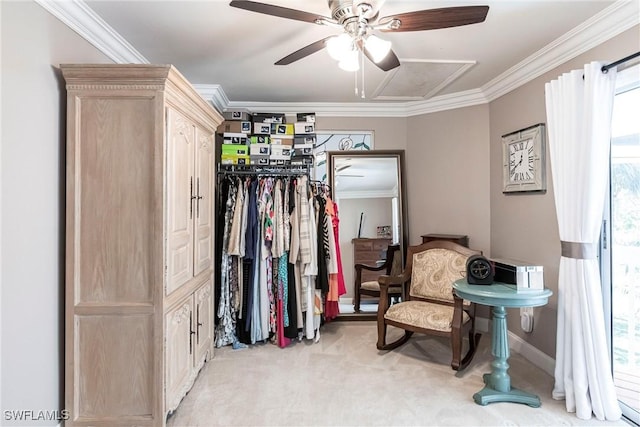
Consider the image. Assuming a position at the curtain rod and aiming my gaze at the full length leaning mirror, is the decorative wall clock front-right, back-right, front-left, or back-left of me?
front-right

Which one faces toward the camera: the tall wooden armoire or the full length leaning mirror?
the full length leaning mirror

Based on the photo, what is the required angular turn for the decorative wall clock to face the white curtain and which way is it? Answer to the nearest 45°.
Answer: approximately 90° to its left

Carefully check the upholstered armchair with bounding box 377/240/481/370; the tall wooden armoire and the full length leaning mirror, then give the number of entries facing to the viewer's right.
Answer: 1

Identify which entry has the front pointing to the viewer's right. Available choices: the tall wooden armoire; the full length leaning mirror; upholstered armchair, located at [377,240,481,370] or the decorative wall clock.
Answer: the tall wooden armoire

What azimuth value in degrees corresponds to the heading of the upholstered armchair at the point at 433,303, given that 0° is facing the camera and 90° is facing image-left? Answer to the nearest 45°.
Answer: approximately 45°

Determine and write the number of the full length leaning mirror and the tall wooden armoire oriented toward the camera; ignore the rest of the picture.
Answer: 1

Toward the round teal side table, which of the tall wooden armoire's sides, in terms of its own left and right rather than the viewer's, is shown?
front

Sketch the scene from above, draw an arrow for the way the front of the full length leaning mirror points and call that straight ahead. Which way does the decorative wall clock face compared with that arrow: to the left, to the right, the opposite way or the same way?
to the right

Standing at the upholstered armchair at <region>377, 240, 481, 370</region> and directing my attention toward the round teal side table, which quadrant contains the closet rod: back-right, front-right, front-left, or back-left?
back-right

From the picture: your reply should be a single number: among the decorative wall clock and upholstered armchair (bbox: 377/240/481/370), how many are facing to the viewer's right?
0

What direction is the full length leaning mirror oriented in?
toward the camera

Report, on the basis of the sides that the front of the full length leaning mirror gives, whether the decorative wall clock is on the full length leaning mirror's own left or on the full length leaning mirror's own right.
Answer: on the full length leaning mirror's own left

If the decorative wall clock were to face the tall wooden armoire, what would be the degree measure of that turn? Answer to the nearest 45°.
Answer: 0° — it already faces it

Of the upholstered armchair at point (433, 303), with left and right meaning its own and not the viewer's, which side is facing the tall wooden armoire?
front

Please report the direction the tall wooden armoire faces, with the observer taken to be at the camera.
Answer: facing to the right of the viewer

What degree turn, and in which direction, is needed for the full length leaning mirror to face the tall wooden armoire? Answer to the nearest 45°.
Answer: approximately 45° to its right
